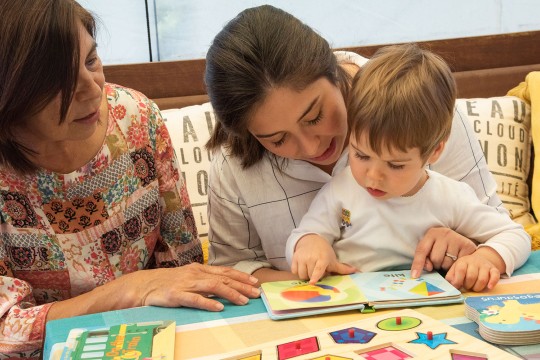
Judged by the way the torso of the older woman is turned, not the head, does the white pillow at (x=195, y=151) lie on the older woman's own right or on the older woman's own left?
on the older woman's own left

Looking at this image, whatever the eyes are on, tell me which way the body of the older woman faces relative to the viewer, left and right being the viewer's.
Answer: facing the viewer and to the right of the viewer

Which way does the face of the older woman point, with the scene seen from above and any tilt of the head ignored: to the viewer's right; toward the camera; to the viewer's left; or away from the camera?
to the viewer's right

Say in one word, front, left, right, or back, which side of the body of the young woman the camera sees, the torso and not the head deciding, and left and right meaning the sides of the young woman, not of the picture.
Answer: front

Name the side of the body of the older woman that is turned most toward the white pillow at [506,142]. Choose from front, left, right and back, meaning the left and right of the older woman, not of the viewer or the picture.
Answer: left

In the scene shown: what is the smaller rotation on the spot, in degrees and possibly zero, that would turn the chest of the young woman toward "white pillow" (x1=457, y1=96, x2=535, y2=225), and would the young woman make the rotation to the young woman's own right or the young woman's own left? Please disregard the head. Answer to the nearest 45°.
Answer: approximately 135° to the young woman's own left

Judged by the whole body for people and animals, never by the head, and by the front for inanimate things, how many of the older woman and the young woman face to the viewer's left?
0
